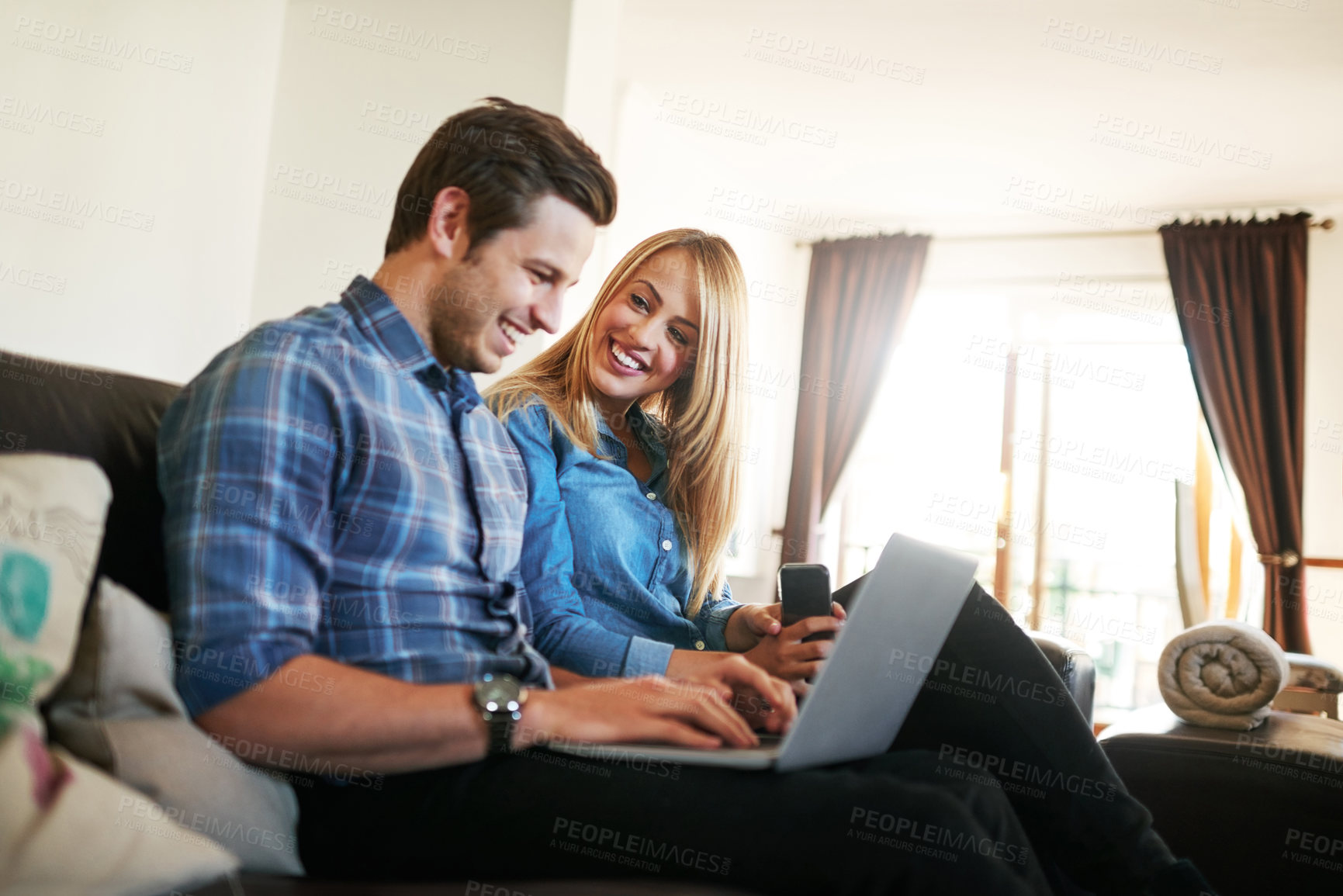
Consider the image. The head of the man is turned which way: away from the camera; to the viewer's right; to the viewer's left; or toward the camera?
to the viewer's right

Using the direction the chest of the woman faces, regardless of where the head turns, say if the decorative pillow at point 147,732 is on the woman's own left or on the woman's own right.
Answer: on the woman's own right

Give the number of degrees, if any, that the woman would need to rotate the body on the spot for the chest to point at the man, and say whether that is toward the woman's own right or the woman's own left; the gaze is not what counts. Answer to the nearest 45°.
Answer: approximately 45° to the woman's own right

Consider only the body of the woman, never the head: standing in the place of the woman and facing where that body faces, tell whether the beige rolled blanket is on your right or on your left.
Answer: on your left

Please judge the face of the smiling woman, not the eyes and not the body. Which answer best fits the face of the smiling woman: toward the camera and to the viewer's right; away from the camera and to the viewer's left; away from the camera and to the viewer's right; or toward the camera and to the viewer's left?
toward the camera and to the viewer's left

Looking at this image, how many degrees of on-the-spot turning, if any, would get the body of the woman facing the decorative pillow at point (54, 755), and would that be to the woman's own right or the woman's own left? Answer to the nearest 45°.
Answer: approximately 45° to the woman's own right

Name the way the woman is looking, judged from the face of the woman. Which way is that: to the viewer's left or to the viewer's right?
to the viewer's left

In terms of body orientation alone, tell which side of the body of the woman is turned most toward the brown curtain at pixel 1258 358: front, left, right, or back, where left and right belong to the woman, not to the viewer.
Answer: left

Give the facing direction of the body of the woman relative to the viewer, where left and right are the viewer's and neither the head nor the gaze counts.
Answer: facing the viewer and to the right of the viewer

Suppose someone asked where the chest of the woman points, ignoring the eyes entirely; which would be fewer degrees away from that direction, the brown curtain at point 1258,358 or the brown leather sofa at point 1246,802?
the brown leather sofa

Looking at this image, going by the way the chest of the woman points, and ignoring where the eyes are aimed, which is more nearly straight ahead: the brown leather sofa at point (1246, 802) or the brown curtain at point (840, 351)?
the brown leather sofa
